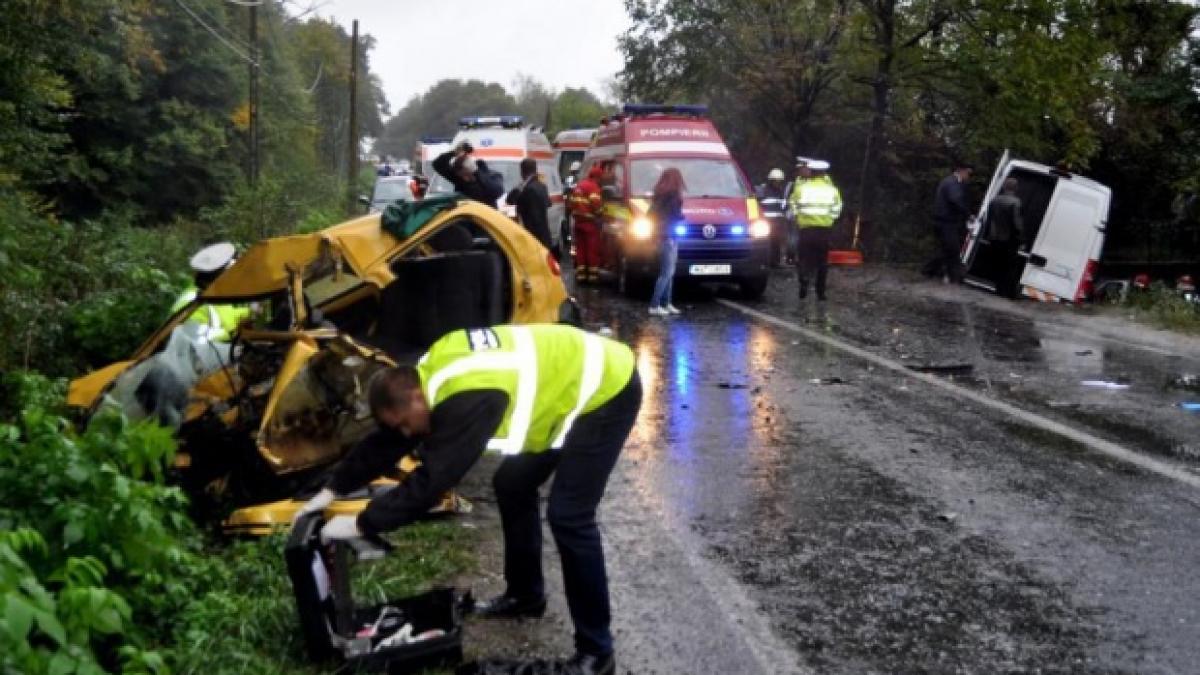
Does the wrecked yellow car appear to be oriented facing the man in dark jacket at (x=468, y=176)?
no

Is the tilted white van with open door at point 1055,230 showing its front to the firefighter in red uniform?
no

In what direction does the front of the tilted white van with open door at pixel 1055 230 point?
away from the camera

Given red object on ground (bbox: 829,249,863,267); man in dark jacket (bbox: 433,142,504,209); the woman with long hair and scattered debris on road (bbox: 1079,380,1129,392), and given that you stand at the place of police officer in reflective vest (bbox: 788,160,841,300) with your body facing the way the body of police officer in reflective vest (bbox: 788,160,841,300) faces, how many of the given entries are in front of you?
1

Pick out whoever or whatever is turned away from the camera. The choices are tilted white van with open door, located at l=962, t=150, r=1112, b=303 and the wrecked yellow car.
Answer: the tilted white van with open door

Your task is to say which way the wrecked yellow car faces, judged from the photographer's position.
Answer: facing the viewer and to the left of the viewer

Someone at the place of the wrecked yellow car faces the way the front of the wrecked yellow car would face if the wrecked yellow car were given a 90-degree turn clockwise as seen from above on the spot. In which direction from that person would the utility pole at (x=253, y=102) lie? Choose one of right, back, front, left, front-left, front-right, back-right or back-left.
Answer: front-right

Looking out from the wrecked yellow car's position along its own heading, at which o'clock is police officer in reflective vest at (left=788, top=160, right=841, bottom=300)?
The police officer in reflective vest is roughly at 6 o'clock from the wrecked yellow car.

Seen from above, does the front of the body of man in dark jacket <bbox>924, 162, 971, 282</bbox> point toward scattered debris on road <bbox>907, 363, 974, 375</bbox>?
no

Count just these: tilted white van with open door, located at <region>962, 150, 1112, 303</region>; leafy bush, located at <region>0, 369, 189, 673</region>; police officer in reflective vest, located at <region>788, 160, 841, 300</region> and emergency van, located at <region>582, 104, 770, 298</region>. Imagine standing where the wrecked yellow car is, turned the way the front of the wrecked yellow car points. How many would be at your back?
3
